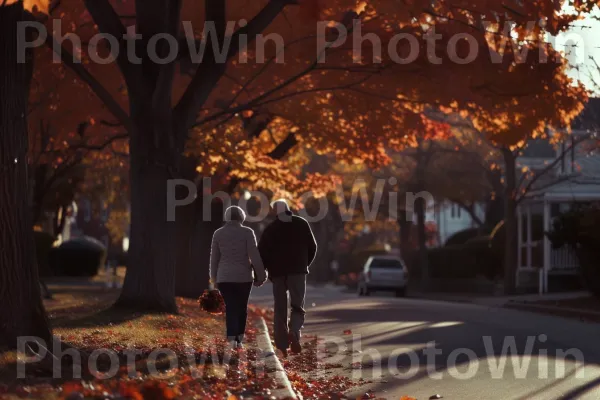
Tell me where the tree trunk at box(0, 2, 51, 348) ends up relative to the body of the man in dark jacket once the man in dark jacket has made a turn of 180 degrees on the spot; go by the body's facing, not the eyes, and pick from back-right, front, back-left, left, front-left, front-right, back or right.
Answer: front-right

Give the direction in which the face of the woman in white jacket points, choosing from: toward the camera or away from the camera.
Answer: away from the camera

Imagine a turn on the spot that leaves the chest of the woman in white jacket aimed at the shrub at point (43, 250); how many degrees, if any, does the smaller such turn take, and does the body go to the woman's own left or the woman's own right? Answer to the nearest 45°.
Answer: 0° — they already face it

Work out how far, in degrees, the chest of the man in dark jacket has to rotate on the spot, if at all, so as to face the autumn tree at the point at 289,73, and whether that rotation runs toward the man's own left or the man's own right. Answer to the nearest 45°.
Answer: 0° — they already face it

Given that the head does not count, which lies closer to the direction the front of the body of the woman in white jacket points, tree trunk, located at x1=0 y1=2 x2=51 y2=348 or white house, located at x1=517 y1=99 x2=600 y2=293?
the white house

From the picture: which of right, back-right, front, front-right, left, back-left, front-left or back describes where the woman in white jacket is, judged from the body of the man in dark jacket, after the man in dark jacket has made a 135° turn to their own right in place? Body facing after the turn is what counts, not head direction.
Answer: right

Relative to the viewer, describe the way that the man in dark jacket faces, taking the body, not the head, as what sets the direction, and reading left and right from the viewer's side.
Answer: facing away from the viewer

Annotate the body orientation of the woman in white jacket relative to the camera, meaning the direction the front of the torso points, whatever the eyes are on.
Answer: away from the camera
